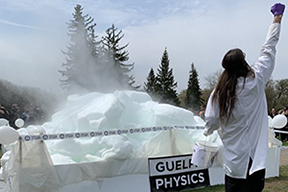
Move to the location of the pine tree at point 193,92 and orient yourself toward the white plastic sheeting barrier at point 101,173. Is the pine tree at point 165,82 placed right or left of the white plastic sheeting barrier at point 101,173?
right

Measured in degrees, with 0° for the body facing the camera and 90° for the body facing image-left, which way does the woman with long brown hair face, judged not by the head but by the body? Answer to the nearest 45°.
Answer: approximately 180°

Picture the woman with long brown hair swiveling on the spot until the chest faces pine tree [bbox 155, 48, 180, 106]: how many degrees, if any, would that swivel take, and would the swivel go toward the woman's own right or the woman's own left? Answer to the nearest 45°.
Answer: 0° — they already face it

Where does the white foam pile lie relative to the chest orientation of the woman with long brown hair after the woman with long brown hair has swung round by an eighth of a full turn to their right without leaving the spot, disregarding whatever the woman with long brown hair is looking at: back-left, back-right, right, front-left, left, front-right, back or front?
left

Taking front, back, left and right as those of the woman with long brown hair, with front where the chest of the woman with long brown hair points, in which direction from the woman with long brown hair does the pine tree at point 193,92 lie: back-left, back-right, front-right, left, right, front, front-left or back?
front

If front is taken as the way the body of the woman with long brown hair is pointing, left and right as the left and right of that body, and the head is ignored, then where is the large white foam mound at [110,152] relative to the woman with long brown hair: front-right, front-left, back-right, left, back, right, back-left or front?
front-left

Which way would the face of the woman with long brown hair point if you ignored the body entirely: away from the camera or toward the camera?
away from the camera

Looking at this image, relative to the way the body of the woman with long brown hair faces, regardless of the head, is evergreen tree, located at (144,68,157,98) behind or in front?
in front
